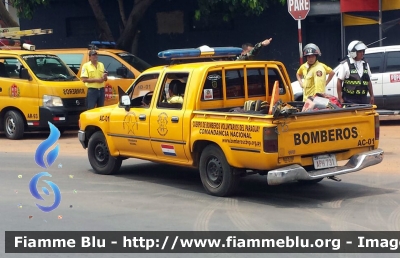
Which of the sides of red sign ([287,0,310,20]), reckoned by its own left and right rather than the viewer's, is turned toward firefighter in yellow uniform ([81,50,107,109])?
right

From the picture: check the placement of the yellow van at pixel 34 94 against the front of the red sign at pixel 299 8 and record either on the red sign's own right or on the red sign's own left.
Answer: on the red sign's own right

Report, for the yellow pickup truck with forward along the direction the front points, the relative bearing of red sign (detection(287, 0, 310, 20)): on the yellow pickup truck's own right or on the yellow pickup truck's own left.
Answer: on the yellow pickup truck's own right

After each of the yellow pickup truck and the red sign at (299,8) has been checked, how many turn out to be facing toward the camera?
1
